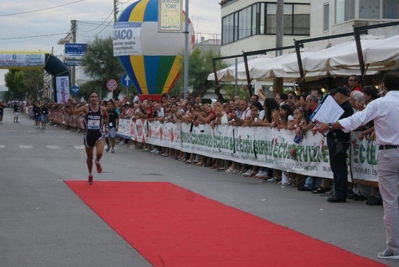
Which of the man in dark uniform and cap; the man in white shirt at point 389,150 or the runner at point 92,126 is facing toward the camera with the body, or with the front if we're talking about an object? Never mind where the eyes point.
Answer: the runner

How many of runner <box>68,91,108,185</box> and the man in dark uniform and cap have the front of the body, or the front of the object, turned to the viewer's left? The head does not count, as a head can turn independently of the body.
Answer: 1

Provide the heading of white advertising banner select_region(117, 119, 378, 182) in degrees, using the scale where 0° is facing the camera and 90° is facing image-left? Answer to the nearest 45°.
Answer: approximately 45°

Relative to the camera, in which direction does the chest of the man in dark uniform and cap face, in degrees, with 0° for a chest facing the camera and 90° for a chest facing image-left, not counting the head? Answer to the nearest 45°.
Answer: approximately 90°

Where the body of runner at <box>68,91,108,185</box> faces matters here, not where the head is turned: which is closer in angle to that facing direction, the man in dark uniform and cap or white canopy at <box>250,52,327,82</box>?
the man in dark uniform and cap

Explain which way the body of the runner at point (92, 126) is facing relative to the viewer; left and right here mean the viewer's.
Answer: facing the viewer

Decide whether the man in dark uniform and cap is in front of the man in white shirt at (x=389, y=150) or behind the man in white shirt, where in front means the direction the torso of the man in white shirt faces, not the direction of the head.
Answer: in front

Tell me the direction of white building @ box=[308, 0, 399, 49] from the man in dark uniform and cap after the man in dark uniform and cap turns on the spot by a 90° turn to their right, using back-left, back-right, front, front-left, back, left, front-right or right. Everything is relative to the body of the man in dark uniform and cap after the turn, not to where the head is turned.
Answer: front

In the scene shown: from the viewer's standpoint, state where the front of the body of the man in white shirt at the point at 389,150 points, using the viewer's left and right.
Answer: facing away from the viewer and to the left of the viewer

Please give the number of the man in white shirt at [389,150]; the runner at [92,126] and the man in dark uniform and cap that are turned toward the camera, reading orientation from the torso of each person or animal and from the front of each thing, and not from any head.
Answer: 1

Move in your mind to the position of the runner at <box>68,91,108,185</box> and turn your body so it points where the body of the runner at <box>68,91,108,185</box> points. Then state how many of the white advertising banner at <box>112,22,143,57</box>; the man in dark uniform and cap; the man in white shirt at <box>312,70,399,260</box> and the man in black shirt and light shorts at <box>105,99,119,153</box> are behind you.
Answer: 2

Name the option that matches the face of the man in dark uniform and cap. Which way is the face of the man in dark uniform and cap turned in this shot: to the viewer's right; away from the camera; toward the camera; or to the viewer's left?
to the viewer's left

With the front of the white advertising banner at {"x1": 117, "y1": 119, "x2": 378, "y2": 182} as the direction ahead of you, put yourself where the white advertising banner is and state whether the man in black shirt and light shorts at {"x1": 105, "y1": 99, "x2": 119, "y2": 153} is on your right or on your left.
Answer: on your right
